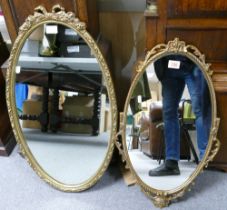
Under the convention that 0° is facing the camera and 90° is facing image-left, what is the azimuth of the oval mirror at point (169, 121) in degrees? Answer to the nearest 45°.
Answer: approximately 0°

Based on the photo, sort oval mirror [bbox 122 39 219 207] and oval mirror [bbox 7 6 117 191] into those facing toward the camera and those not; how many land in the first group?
2

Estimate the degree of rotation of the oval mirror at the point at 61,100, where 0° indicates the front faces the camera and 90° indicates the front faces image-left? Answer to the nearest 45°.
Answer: approximately 0°
